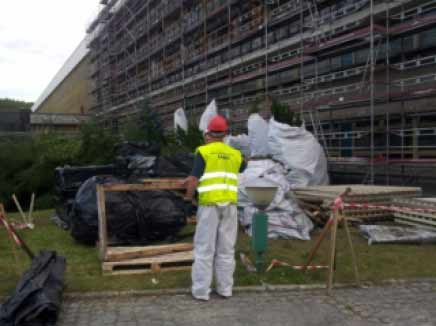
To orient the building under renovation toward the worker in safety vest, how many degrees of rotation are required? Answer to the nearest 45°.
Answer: approximately 45° to its left

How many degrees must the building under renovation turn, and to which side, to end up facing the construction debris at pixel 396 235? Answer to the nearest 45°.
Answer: approximately 45° to its left

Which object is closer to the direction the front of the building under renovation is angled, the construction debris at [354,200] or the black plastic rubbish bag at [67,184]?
the black plastic rubbish bag

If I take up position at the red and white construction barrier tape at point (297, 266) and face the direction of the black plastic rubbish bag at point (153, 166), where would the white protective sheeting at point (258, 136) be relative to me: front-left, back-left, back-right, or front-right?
front-right

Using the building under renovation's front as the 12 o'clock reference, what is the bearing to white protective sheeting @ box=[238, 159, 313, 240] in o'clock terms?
The white protective sheeting is roughly at 11 o'clock from the building under renovation.

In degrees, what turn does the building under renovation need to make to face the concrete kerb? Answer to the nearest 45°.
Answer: approximately 45° to its left

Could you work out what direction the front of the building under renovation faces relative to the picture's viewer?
facing the viewer and to the left of the viewer

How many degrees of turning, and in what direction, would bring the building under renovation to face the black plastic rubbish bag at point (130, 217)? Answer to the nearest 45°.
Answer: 0° — it already faces it

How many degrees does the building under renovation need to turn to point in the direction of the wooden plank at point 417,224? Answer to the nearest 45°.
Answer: approximately 45° to its left

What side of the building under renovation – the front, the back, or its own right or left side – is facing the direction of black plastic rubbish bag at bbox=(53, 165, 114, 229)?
front

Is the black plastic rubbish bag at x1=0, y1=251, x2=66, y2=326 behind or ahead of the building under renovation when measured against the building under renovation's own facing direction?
ahead

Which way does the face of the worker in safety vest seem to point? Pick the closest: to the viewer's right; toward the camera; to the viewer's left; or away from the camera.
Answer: away from the camera

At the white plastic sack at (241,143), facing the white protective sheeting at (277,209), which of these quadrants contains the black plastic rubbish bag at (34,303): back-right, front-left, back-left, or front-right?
front-right
